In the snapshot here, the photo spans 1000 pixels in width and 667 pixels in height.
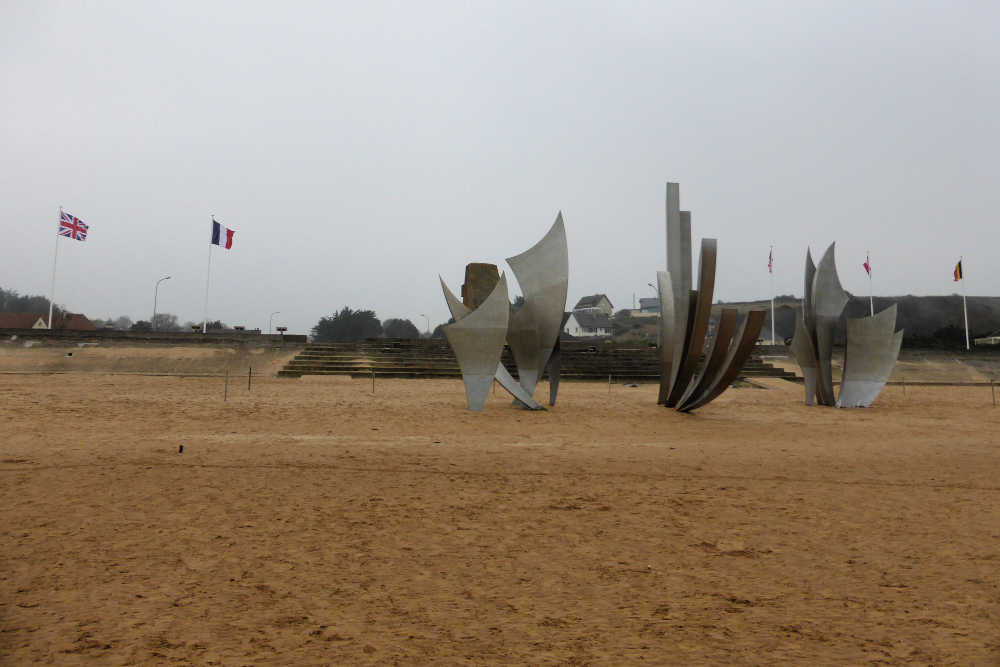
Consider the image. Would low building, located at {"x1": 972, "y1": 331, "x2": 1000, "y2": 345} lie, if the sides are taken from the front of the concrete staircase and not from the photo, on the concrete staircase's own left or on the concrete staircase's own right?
on the concrete staircase's own left

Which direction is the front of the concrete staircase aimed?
toward the camera
